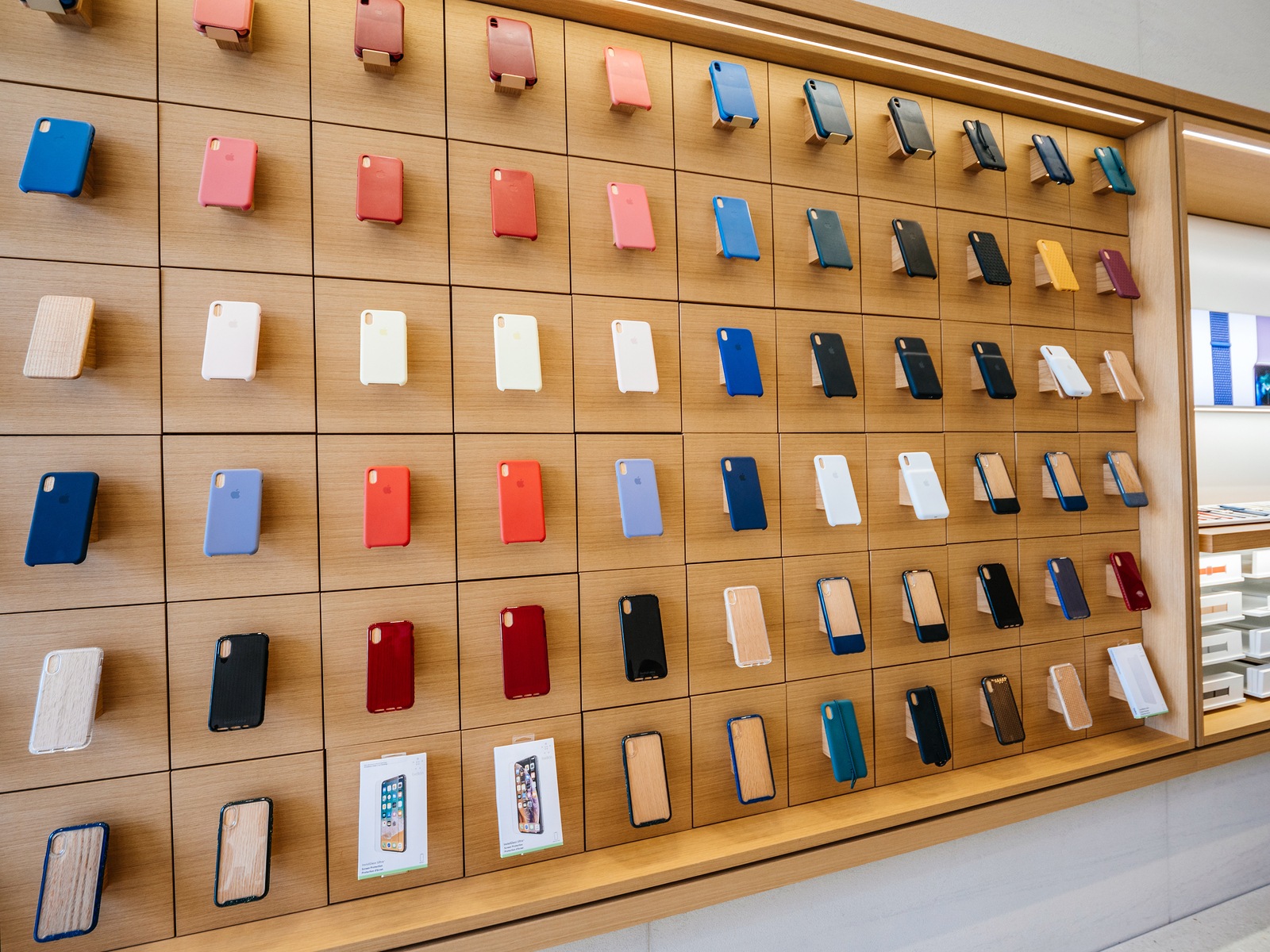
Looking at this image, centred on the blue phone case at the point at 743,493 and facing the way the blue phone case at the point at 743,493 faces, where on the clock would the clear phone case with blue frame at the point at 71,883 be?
The clear phone case with blue frame is roughly at 8 o'clock from the blue phone case.

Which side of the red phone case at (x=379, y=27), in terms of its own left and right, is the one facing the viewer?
back

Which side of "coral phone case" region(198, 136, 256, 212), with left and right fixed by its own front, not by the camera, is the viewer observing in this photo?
back

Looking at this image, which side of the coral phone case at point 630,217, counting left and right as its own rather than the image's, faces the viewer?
back

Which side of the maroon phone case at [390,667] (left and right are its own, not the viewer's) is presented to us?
back

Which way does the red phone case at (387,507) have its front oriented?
away from the camera

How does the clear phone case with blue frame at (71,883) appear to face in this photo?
away from the camera

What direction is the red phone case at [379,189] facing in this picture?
away from the camera

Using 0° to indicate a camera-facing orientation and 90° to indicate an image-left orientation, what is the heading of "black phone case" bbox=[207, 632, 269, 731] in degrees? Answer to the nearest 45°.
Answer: approximately 180°
